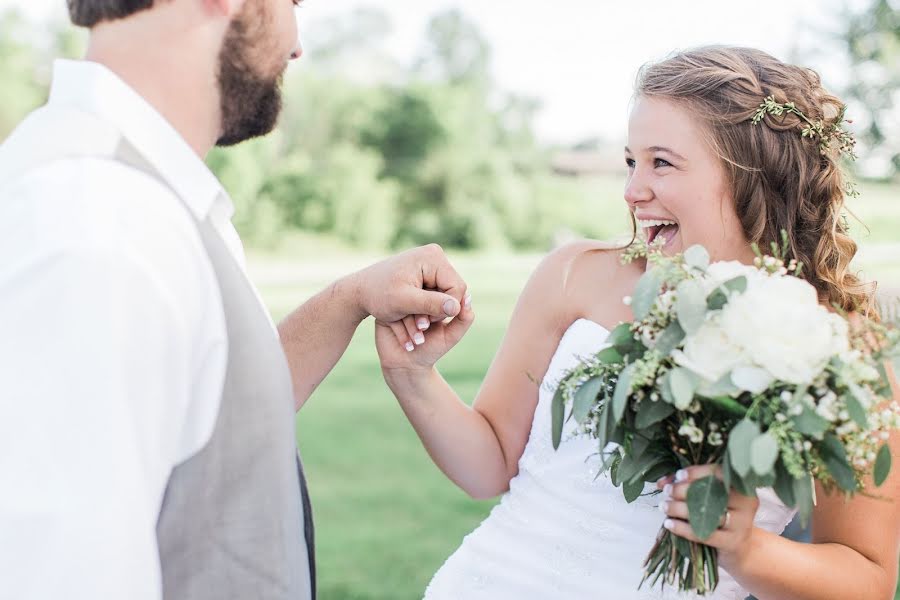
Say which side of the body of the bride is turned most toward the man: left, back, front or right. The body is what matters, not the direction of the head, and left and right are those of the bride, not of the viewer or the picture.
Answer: front

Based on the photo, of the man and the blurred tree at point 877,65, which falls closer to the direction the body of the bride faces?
the man

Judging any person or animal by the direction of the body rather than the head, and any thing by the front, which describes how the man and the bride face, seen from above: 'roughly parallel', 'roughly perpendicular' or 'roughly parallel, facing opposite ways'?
roughly parallel, facing opposite ways

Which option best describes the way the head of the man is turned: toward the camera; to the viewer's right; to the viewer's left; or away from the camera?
to the viewer's right

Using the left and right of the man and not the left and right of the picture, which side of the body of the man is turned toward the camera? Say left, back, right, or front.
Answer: right

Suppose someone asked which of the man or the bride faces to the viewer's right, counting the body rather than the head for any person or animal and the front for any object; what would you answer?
the man

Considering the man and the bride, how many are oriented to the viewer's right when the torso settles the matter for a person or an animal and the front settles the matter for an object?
1

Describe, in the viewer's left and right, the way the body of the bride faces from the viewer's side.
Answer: facing the viewer and to the left of the viewer

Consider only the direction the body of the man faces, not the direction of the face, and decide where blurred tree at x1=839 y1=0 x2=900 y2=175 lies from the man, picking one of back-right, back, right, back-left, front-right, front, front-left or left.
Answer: front-left

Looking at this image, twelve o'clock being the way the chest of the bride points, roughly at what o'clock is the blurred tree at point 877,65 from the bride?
The blurred tree is roughly at 5 o'clock from the bride.

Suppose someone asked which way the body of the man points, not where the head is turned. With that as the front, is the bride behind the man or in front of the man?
in front

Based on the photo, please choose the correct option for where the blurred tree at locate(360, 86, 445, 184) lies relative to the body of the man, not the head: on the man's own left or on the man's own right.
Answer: on the man's own left
